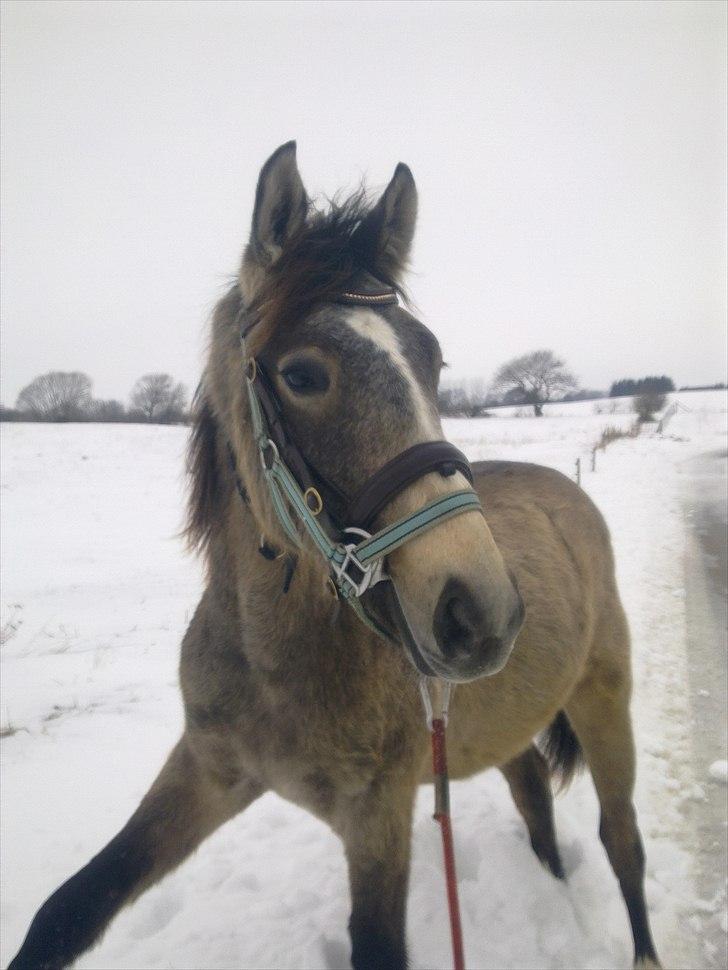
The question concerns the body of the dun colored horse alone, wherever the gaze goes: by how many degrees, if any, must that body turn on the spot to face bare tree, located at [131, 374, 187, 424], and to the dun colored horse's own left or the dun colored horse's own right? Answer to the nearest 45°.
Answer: approximately 135° to the dun colored horse's own right

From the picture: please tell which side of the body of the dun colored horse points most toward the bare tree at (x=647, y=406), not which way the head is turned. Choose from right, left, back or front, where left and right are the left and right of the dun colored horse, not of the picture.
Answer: back

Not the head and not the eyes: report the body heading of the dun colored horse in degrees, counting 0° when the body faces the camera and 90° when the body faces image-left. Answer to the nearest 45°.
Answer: approximately 45°

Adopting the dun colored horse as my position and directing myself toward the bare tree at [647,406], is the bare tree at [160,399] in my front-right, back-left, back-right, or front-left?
front-left

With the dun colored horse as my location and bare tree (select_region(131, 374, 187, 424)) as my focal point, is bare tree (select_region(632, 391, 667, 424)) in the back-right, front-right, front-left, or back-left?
front-right
